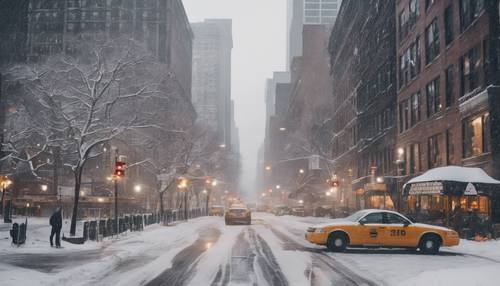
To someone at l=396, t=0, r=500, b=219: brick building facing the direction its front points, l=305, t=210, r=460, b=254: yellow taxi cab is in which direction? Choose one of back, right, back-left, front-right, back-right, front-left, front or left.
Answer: front-left

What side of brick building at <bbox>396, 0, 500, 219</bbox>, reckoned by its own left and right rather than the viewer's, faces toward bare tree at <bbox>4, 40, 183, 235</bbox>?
front

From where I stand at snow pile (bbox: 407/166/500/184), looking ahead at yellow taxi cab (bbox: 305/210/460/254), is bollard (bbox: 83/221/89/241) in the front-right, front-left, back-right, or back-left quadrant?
front-right

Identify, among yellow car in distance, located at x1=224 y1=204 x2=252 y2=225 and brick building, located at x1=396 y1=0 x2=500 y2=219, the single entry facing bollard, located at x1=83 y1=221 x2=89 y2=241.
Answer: the brick building

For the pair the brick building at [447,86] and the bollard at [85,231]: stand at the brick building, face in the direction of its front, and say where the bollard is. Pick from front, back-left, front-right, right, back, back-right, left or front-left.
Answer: front

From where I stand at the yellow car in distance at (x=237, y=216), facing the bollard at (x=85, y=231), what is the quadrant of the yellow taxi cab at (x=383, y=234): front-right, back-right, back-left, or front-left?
front-left

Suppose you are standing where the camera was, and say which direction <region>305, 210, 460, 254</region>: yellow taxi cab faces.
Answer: facing to the left of the viewer

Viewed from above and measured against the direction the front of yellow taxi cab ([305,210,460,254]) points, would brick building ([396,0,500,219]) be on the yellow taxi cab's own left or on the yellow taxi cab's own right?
on the yellow taxi cab's own right

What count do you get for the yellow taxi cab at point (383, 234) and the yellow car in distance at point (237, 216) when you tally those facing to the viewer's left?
1

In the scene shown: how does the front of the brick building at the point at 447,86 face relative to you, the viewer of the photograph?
facing the viewer and to the left of the viewer
